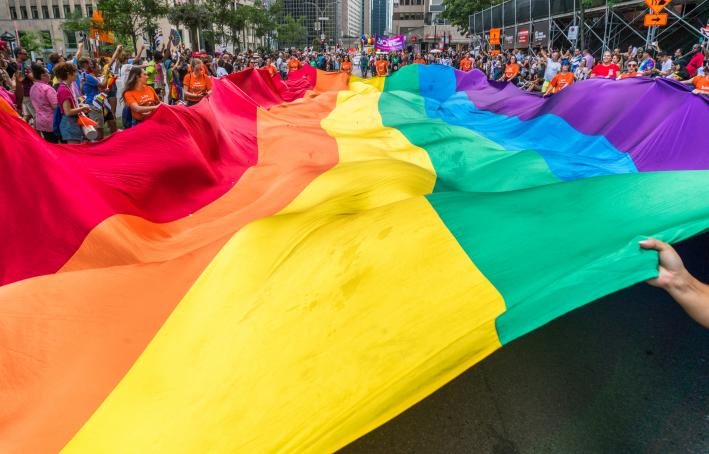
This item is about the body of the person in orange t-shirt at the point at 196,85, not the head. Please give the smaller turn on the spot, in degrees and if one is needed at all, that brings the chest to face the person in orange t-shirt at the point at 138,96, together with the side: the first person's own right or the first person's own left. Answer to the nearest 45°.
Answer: approximately 45° to the first person's own right

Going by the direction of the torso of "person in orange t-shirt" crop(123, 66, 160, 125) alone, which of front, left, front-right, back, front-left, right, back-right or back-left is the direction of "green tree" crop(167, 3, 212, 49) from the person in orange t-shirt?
back-left

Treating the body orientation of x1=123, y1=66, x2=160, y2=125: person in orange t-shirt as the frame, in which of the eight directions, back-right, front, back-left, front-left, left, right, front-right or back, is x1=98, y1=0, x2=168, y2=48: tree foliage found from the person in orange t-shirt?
back-left

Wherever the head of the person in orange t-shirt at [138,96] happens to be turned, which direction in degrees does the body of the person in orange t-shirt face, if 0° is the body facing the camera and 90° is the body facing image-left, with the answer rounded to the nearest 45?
approximately 315°

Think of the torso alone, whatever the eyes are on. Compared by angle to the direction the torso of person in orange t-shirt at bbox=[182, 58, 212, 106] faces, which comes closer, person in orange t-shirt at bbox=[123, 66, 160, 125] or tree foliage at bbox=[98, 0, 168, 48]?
the person in orange t-shirt

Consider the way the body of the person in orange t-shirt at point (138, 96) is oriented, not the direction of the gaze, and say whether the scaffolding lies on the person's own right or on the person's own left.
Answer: on the person's own left

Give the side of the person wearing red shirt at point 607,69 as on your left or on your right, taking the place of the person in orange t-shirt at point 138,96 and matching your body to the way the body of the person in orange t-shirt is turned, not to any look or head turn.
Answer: on your left

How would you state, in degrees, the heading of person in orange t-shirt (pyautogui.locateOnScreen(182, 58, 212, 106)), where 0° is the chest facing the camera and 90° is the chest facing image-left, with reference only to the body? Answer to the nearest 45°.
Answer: approximately 315°

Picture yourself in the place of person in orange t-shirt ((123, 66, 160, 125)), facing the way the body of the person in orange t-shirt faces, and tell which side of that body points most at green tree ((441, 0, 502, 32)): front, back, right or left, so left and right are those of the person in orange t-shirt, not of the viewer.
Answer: left
